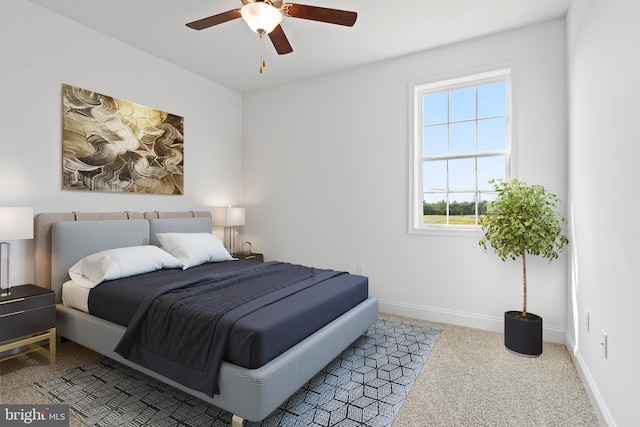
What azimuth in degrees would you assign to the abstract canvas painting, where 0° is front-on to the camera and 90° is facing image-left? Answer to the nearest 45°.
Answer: approximately 315°

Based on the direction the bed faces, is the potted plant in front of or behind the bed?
in front

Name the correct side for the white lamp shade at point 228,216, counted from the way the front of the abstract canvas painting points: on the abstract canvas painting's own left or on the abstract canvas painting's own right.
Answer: on the abstract canvas painting's own left

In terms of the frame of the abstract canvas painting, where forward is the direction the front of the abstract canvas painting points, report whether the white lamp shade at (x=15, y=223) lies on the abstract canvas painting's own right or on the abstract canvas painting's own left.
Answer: on the abstract canvas painting's own right

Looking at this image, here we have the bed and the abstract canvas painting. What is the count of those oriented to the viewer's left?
0

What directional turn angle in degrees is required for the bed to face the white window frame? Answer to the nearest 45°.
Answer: approximately 45° to its left

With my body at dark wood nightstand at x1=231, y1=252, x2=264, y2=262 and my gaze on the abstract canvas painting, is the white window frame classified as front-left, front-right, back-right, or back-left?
back-left

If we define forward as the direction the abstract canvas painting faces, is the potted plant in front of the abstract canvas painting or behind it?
in front

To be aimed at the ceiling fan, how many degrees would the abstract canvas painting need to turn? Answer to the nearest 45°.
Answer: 0° — it already faces it

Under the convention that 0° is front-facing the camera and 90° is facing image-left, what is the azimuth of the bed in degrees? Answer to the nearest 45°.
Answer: approximately 315°

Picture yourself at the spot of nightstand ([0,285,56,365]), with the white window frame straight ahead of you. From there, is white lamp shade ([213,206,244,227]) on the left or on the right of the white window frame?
left

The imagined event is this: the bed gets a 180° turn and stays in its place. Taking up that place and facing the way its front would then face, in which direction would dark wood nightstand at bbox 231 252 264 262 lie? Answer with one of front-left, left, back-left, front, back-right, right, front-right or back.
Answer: right

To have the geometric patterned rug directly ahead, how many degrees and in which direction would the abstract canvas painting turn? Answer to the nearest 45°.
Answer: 0° — it already faces it
